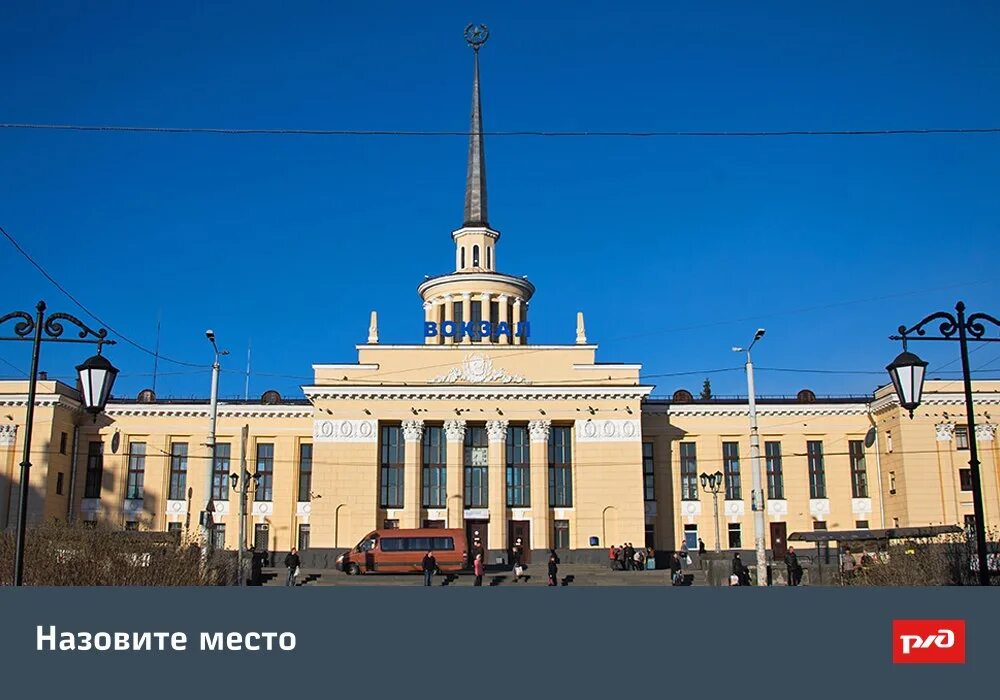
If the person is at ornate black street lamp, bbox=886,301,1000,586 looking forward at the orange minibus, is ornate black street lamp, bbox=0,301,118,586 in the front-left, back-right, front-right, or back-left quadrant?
front-left

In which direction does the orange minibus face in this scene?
to the viewer's left

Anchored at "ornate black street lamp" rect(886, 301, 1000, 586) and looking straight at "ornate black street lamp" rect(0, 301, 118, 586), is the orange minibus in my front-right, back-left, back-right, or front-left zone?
front-right

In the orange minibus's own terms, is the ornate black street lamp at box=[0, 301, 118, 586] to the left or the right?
on its left

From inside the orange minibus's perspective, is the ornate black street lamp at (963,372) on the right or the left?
on its left
